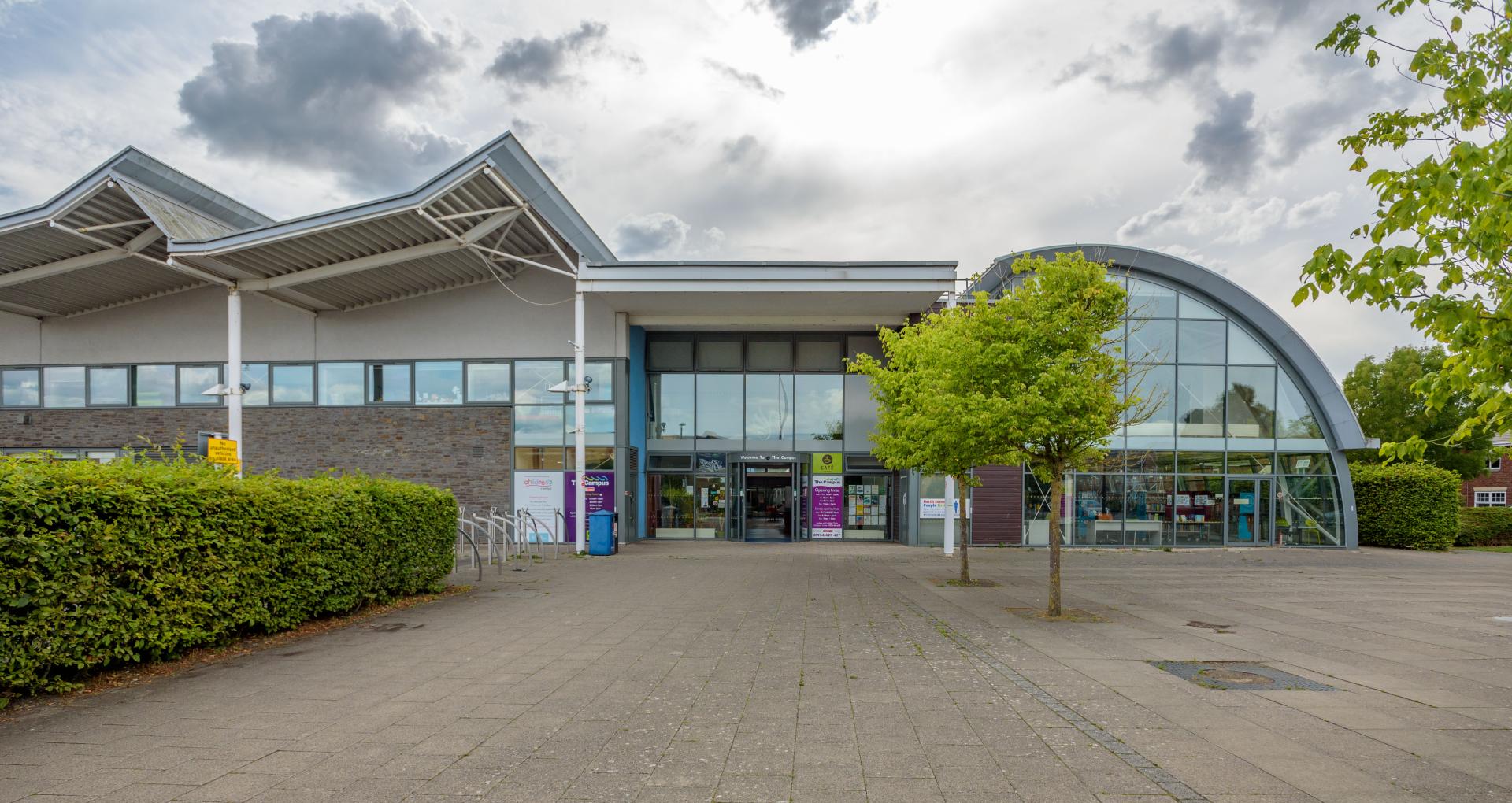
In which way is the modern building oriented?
toward the camera

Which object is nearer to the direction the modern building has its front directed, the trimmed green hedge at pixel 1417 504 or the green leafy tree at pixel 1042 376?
the green leafy tree

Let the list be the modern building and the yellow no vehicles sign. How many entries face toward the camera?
2

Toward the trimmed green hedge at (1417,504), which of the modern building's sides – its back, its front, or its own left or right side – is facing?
left

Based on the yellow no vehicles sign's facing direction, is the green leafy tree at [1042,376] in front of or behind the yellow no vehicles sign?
in front

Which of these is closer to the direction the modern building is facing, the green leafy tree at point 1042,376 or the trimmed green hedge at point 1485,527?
the green leafy tree

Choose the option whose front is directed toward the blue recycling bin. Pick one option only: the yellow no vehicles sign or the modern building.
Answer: the modern building

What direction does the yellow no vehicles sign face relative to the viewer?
toward the camera
